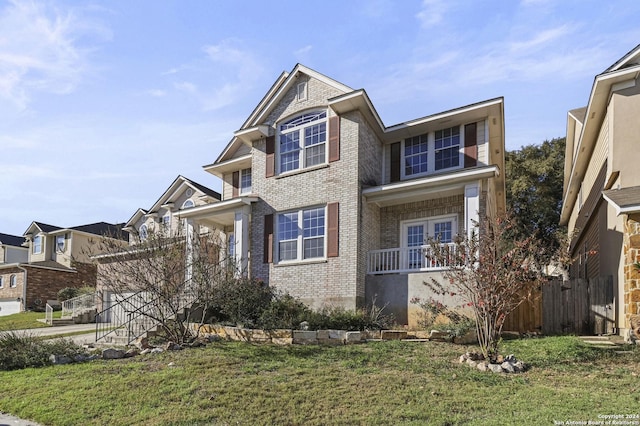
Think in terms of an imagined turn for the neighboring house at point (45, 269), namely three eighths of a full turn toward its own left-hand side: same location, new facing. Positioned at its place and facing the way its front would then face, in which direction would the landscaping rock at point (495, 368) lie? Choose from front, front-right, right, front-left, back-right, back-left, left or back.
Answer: right

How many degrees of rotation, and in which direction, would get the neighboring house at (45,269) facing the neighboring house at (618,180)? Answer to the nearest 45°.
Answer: approximately 45° to its left

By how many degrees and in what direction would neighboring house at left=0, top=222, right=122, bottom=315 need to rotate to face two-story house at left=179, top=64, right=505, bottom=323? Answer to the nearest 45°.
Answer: approximately 45° to its left

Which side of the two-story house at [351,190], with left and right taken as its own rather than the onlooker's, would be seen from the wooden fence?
left

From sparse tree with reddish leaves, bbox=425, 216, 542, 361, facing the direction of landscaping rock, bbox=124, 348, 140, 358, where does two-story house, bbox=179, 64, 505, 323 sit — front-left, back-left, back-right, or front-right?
front-right

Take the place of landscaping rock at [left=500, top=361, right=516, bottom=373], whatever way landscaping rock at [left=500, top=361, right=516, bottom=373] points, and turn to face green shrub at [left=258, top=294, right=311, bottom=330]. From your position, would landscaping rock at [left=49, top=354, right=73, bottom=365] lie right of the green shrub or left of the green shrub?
left

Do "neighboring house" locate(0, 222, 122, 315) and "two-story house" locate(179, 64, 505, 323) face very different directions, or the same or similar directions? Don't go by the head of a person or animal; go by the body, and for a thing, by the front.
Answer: same or similar directions

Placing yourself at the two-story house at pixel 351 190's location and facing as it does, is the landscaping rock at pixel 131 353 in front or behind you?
in front

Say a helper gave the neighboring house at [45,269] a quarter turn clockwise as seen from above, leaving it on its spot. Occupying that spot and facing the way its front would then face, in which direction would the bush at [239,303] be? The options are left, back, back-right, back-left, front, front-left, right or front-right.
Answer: back-left

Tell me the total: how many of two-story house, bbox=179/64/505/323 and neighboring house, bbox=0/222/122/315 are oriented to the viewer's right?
0

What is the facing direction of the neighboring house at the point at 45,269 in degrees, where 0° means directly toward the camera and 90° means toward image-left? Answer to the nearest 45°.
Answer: approximately 45°

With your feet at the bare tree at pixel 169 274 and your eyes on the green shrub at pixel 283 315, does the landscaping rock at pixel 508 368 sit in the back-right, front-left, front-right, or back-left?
front-right

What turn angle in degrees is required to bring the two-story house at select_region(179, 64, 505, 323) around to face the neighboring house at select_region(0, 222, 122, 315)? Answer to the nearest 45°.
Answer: approximately 90° to its right

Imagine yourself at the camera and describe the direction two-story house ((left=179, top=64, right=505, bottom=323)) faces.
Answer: facing the viewer and to the left of the viewer

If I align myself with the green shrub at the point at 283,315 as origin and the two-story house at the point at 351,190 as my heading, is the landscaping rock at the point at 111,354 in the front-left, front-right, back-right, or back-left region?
back-left

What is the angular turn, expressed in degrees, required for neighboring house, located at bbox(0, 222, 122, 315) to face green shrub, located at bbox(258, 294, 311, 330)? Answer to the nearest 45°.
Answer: approximately 45° to its left

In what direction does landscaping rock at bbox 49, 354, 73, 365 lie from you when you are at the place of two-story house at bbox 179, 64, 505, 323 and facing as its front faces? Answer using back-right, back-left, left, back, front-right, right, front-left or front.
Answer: front

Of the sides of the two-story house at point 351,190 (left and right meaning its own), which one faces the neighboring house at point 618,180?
left
